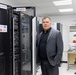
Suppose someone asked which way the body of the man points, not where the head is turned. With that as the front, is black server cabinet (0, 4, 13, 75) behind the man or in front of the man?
in front

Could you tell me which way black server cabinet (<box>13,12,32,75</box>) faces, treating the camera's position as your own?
facing the viewer and to the right of the viewer

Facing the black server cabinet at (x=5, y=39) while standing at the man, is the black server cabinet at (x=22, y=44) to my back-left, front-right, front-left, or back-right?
front-right

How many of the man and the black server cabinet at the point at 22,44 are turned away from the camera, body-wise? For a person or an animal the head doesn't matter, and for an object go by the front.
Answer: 0

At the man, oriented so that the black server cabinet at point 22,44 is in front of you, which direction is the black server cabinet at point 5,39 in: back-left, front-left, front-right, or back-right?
front-left

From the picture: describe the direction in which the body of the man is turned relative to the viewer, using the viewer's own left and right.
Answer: facing the viewer and to the left of the viewer
